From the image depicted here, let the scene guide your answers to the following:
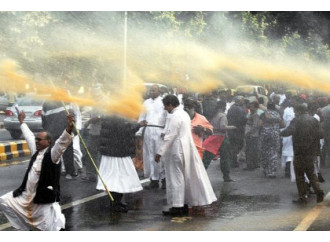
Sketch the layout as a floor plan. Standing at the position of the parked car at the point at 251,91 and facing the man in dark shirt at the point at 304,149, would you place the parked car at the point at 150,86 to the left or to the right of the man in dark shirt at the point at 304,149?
right

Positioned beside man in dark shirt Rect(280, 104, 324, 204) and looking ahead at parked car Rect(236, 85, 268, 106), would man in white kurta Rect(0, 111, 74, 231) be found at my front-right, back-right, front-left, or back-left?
back-left

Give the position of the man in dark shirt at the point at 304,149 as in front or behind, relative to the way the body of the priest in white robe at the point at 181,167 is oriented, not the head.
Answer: behind

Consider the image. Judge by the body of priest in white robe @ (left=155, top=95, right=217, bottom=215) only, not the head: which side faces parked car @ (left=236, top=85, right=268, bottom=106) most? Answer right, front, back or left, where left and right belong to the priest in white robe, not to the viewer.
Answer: right

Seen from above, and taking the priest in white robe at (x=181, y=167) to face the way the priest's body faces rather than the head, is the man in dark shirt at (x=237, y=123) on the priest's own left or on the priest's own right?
on the priest's own right

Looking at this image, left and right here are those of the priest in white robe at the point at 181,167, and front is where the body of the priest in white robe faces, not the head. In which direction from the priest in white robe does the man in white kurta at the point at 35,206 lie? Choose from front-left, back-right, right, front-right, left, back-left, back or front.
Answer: front-left

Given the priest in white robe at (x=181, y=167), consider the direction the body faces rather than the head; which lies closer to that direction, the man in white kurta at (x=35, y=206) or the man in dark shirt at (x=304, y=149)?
the man in white kurta

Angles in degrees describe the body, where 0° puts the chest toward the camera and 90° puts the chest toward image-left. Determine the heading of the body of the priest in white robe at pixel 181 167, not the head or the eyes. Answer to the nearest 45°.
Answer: approximately 90°

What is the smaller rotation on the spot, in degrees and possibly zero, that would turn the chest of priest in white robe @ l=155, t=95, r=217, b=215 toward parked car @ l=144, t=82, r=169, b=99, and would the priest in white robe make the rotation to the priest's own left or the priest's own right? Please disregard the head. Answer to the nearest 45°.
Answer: approximately 90° to the priest's own right

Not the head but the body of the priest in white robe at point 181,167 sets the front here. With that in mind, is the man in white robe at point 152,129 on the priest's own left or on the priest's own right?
on the priest's own right
